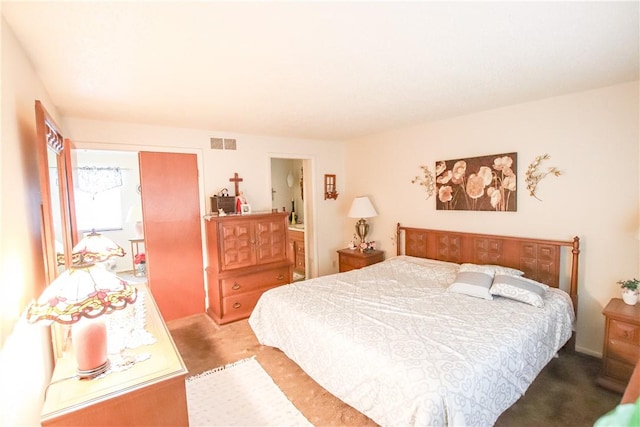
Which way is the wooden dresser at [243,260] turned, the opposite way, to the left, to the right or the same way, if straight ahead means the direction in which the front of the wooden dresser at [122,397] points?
to the right

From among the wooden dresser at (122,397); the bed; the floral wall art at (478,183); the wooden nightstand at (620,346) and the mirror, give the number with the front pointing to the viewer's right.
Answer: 2

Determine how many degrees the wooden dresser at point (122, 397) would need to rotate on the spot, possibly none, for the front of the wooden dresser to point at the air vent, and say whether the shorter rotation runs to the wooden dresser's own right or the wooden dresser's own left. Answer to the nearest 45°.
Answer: approximately 45° to the wooden dresser's own left

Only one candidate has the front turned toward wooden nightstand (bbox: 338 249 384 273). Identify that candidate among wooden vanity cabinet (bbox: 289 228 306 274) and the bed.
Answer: the wooden vanity cabinet

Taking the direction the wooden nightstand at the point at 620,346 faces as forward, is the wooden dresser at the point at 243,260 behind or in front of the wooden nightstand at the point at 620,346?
in front

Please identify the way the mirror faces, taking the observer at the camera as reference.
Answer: facing to the right of the viewer

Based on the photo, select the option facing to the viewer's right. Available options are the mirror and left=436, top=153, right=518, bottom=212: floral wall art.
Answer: the mirror

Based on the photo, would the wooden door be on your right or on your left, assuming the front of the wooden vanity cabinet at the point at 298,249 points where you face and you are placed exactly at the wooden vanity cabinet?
on your right
